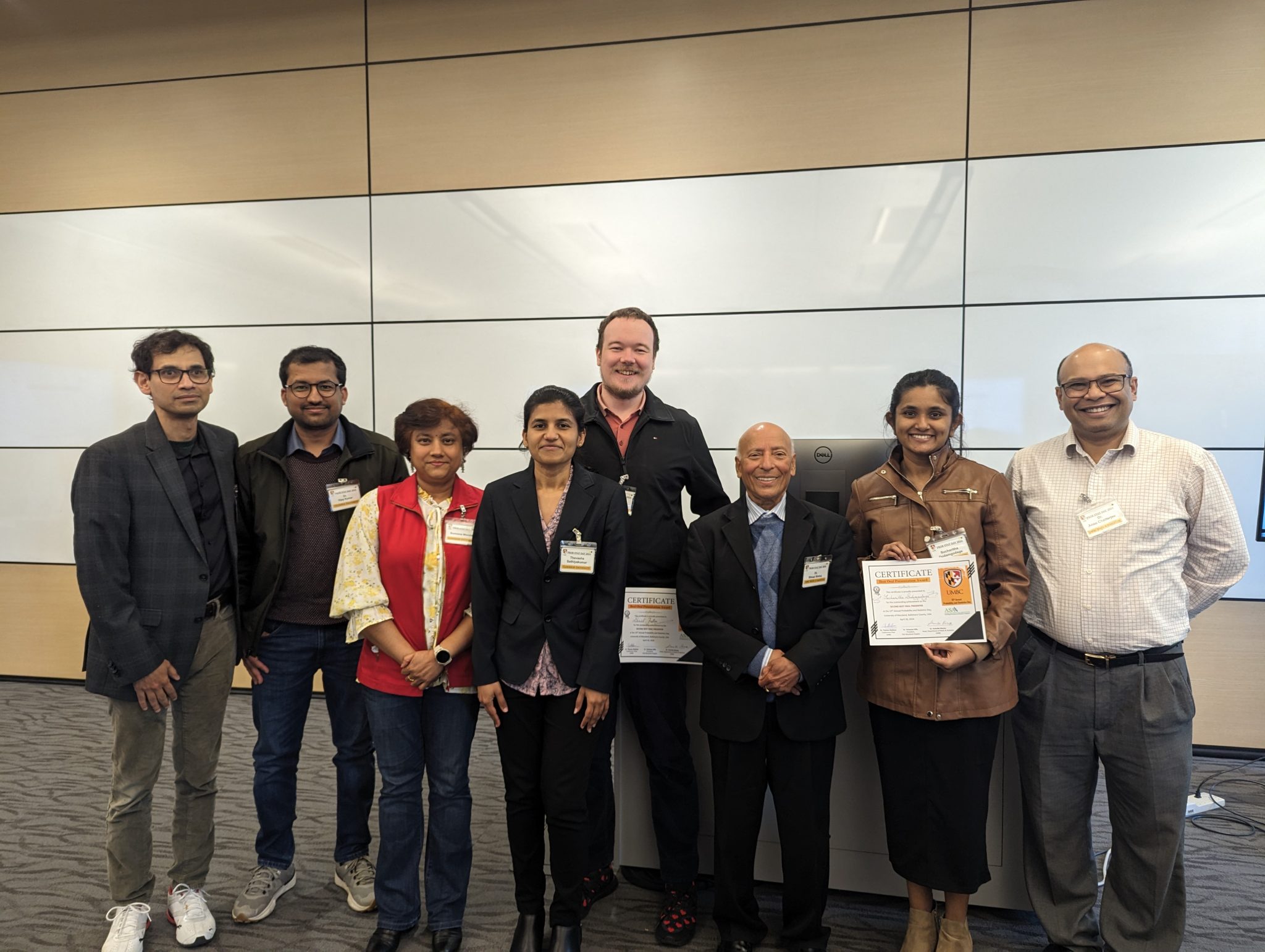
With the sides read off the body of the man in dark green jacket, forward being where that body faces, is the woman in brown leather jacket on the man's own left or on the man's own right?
on the man's own left

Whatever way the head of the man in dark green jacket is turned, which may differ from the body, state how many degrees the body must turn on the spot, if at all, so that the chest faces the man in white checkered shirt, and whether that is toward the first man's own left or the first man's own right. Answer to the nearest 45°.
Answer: approximately 45° to the first man's own left

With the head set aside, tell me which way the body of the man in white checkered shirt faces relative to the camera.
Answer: toward the camera

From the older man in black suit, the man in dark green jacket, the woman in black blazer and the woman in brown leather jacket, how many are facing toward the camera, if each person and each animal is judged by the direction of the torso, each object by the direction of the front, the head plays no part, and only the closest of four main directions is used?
4

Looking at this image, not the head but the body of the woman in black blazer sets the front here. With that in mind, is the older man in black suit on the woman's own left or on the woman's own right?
on the woman's own left

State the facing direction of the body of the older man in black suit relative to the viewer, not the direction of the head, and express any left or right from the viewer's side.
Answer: facing the viewer

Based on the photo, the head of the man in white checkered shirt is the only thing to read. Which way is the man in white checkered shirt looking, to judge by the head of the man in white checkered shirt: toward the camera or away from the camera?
toward the camera

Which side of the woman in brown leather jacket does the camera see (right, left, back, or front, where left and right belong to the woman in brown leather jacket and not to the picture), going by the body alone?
front

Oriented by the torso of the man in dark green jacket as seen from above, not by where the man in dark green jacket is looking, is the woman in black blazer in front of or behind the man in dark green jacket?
in front

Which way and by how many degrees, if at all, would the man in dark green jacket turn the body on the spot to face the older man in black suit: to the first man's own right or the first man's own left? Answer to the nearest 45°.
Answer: approximately 45° to the first man's own left

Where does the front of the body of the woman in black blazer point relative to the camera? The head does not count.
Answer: toward the camera

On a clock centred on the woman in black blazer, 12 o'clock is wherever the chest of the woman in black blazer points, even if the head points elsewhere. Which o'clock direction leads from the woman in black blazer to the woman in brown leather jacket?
The woman in brown leather jacket is roughly at 9 o'clock from the woman in black blazer.

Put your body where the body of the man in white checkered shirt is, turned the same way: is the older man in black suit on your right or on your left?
on your right

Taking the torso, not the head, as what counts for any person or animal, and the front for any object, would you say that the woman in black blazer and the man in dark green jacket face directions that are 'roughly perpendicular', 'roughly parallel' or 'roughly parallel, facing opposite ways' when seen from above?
roughly parallel
